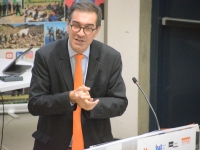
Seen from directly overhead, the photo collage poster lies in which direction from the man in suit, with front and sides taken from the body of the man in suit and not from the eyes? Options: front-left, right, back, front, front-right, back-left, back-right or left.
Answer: back

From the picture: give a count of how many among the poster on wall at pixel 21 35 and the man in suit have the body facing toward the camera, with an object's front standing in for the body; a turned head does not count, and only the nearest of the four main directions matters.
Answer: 2

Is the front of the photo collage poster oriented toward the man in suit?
yes

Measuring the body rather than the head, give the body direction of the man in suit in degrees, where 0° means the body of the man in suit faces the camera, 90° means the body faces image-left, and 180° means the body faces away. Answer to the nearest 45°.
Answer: approximately 0°

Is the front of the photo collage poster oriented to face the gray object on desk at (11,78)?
yes

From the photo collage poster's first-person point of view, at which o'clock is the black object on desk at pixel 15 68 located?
The black object on desk is roughly at 12 o'clock from the photo collage poster.
